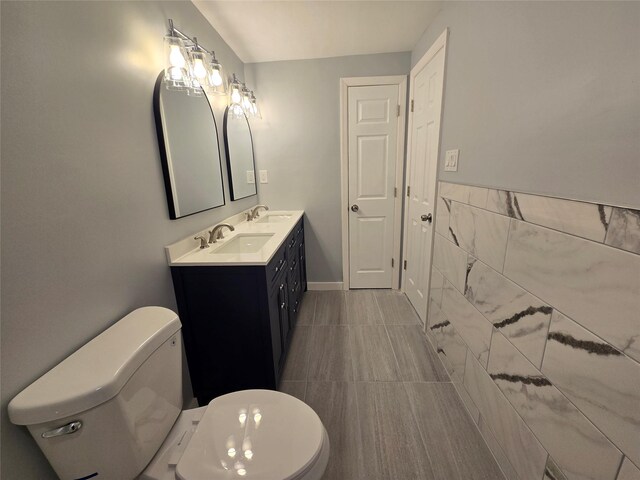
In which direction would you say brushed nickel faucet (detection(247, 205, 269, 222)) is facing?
to the viewer's right

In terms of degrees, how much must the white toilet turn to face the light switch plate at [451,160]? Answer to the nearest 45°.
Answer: approximately 45° to its left

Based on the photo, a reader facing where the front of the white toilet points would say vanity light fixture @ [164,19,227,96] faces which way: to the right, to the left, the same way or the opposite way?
the same way

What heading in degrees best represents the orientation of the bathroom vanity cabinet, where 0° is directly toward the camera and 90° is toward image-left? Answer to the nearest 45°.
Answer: approximately 270°

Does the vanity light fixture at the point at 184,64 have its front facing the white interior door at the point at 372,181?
no

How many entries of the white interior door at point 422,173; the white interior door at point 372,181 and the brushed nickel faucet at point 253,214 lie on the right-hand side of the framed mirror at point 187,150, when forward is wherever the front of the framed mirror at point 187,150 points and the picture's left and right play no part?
0

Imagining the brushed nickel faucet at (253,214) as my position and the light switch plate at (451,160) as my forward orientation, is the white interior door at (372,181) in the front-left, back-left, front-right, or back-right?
front-left

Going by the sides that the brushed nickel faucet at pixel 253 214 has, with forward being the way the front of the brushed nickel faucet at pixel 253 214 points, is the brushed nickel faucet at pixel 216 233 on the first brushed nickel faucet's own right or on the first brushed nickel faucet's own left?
on the first brushed nickel faucet's own right

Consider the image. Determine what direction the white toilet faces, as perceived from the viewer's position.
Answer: facing the viewer and to the right of the viewer

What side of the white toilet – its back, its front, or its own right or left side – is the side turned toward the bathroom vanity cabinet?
left

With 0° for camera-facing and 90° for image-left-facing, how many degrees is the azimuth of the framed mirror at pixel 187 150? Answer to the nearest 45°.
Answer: approximately 315°

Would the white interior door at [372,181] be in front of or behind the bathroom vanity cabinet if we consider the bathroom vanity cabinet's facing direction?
in front

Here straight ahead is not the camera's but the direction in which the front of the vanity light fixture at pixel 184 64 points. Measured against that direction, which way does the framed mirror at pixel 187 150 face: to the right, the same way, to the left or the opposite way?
the same way

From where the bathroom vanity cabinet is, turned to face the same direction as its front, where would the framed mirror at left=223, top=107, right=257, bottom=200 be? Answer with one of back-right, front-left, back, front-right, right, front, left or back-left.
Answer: left

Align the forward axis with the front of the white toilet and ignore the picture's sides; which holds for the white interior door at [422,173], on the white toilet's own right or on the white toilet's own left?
on the white toilet's own left

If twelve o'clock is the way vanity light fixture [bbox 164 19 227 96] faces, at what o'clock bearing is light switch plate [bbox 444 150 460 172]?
The light switch plate is roughly at 11 o'clock from the vanity light fixture.
